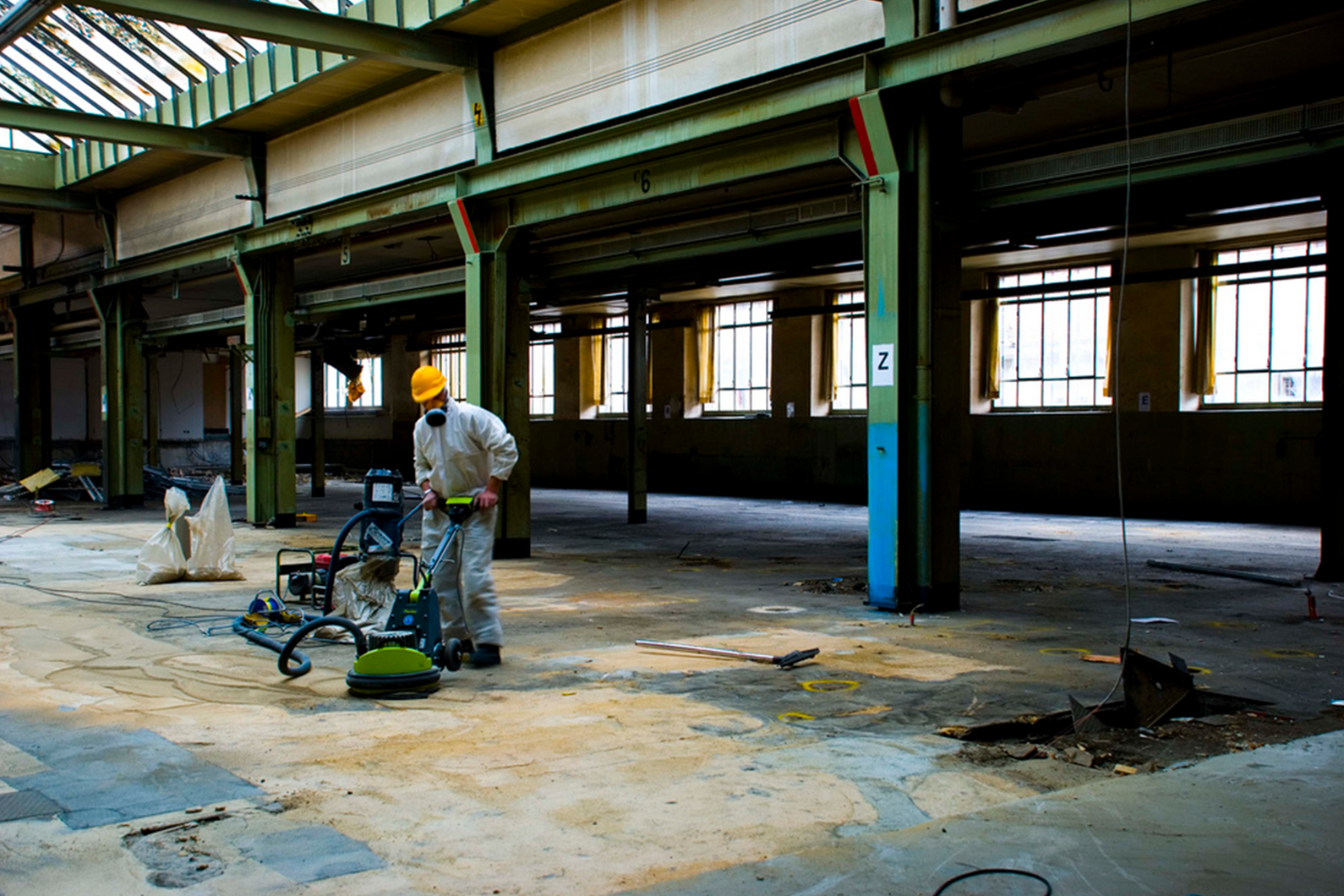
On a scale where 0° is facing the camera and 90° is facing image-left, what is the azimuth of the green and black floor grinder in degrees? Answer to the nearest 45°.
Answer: approximately 45°

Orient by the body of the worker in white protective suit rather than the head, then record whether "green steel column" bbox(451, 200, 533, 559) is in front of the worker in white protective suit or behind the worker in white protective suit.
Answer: behind

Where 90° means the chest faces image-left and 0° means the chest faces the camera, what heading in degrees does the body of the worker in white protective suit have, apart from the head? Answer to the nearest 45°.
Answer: approximately 45°

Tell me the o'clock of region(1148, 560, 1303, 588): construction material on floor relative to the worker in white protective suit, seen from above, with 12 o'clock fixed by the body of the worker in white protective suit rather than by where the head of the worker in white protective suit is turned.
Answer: The construction material on floor is roughly at 7 o'clock from the worker in white protective suit.

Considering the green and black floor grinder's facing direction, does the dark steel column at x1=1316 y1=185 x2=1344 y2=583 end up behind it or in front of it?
behind

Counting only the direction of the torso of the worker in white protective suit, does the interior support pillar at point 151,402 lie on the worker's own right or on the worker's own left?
on the worker's own right

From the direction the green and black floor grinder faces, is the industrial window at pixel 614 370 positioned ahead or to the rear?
to the rear

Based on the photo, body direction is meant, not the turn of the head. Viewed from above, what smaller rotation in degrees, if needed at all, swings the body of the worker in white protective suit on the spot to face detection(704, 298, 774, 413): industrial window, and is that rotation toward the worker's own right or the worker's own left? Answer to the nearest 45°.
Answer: approximately 135° to the worker's own right

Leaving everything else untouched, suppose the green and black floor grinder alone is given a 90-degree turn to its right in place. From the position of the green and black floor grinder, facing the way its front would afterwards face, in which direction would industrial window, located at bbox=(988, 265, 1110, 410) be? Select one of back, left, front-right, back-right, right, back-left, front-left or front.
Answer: right

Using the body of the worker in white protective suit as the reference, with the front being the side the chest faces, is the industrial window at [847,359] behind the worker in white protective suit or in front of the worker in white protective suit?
behind
